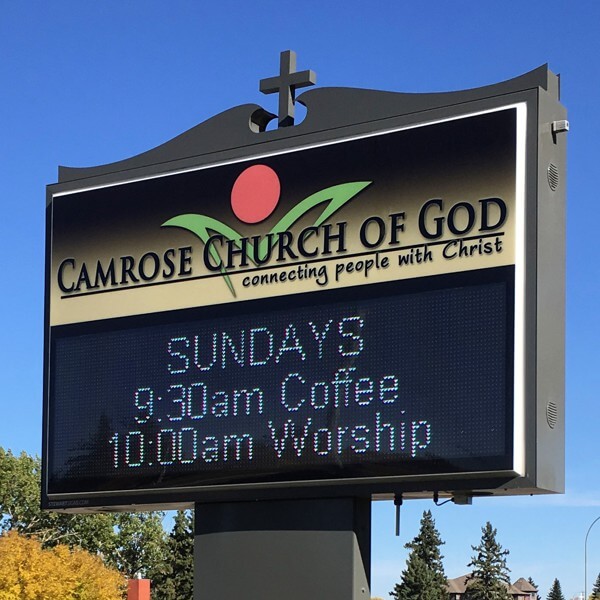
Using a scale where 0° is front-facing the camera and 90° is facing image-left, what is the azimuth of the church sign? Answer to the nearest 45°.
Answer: approximately 45°

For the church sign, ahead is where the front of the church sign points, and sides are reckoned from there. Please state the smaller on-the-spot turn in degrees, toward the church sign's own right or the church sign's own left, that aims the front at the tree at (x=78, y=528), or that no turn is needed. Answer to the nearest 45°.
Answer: approximately 135° to the church sign's own right

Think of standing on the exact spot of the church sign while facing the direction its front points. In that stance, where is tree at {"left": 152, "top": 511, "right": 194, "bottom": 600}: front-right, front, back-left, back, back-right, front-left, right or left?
back-right

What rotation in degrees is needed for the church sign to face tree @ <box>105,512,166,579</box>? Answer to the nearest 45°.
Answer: approximately 135° to its right
